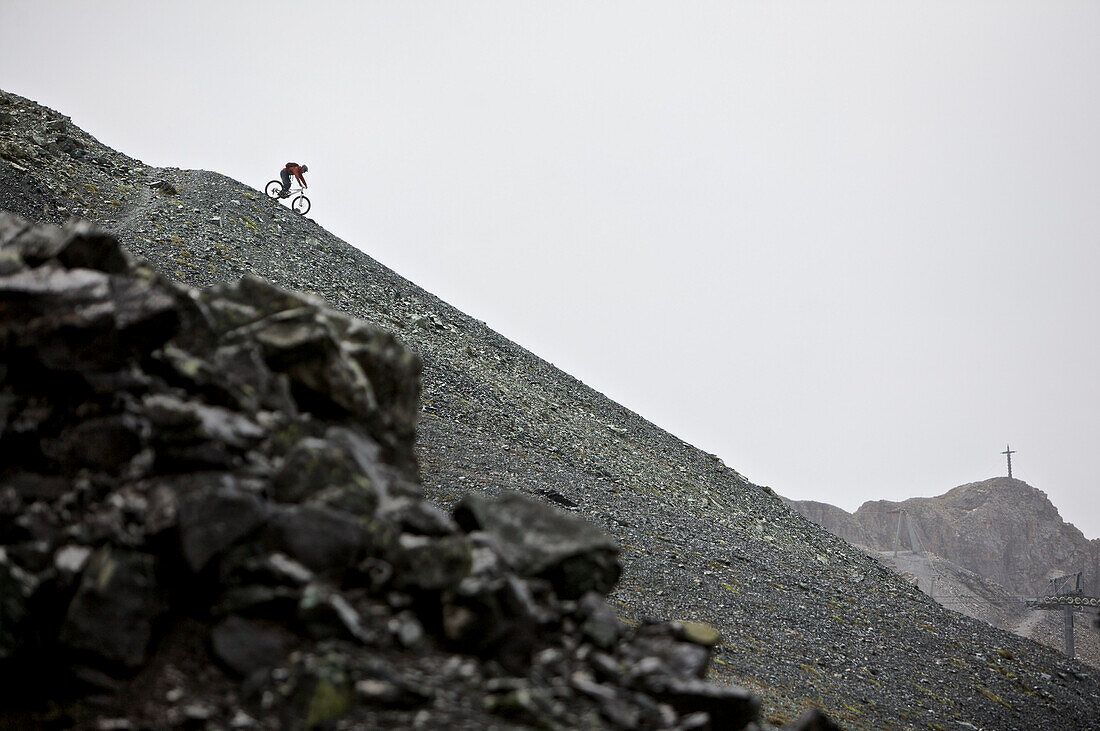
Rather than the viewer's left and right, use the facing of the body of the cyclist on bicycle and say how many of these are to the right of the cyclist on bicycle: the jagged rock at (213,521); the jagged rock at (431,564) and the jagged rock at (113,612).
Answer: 3

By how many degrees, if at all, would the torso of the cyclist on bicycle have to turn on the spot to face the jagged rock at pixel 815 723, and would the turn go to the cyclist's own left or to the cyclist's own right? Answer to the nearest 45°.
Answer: approximately 90° to the cyclist's own right

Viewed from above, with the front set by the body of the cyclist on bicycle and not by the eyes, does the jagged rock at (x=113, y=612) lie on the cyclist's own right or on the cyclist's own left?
on the cyclist's own right

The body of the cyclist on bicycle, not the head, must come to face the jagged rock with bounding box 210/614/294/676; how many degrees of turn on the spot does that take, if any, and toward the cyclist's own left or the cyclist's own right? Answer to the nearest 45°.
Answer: approximately 90° to the cyclist's own right

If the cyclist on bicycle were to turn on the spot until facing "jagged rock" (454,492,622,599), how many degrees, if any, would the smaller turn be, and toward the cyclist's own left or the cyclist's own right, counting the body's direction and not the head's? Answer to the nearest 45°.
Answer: approximately 90° to the cyclist's own right

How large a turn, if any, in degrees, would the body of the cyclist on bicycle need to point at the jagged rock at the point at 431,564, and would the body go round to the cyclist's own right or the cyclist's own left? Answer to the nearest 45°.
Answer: approximately 90° to the cyclist's own right

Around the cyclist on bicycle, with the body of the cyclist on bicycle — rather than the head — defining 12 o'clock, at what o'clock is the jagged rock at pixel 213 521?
The jagged rock is roughly at 3 o'clock from the cyclist on bicycle.

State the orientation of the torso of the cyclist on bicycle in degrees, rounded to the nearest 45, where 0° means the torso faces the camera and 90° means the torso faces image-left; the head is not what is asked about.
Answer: approximately 270°
